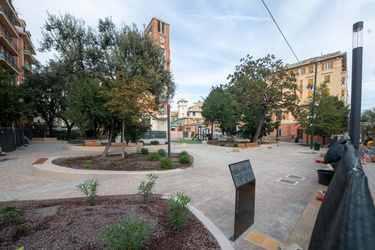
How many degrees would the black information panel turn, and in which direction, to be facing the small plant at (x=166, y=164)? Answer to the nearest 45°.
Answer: approximately 180°

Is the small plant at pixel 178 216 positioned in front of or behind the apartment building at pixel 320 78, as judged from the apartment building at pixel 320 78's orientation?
in front

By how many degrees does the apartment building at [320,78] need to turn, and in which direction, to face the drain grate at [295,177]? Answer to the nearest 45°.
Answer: approximately 45° to its left

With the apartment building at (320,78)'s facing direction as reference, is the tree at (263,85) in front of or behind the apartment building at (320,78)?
in front

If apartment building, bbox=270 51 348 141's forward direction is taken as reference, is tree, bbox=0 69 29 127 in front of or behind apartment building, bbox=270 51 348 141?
in front

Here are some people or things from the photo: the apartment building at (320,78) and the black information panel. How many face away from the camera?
0

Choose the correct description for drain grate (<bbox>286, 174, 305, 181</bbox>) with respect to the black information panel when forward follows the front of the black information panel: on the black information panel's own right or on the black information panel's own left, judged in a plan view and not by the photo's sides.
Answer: on the black information panel's own left

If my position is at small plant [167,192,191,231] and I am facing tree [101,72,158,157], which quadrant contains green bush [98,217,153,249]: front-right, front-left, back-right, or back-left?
back-left

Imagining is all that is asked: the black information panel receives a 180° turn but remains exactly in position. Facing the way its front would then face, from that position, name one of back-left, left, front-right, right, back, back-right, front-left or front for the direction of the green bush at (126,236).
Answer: left

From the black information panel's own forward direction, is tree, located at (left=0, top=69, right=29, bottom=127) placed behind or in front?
behind

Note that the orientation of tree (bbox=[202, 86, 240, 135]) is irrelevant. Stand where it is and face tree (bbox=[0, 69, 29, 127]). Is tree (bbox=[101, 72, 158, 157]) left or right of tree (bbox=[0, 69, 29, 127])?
left
